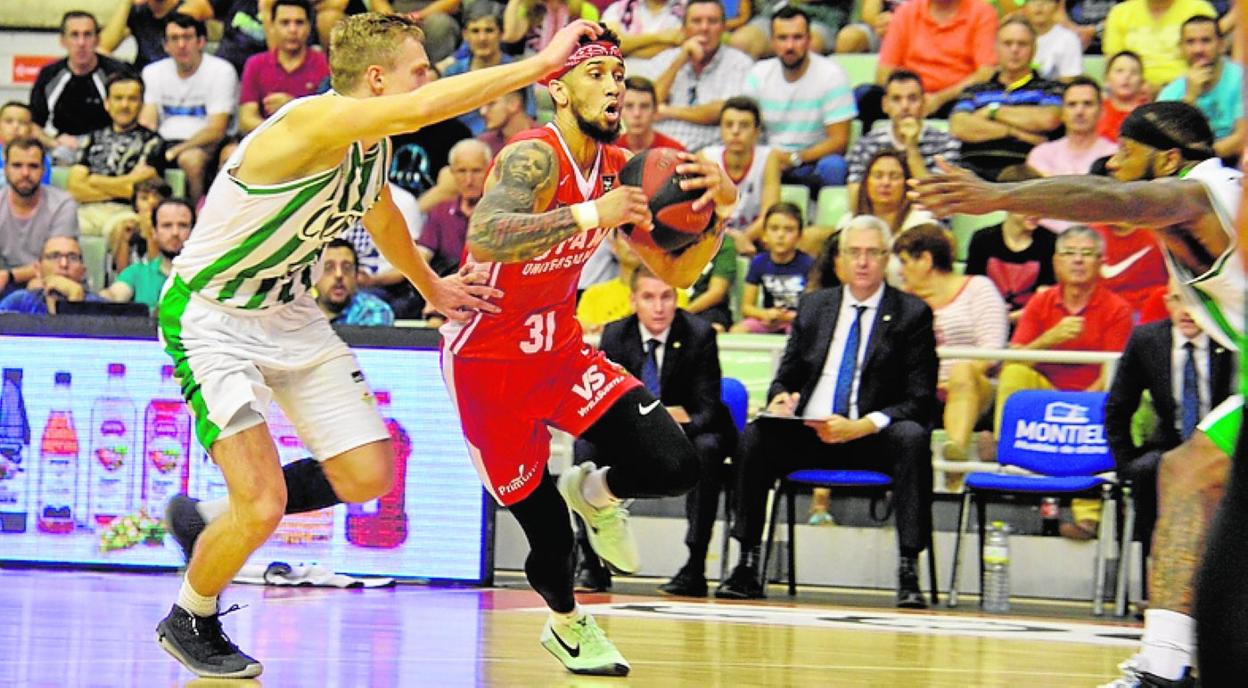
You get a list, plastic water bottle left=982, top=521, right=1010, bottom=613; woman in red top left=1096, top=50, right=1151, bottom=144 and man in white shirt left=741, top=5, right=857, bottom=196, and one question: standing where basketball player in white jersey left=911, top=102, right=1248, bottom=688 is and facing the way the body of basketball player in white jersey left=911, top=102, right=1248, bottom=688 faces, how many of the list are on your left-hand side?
0

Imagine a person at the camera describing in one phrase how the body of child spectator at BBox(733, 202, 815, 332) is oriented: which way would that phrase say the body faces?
toward the camera

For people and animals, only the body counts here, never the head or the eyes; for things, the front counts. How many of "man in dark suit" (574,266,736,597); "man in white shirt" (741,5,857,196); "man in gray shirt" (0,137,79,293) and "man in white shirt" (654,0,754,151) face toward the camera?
4

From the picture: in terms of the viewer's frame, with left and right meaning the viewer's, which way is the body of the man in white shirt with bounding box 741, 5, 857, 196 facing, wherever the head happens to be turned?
facing the viewer

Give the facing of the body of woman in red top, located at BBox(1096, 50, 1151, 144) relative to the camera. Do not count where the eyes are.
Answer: toward the camera

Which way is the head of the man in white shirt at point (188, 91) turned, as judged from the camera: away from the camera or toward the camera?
toward the camera

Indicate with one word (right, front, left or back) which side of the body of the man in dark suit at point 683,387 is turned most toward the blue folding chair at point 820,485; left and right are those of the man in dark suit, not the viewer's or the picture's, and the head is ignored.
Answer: left

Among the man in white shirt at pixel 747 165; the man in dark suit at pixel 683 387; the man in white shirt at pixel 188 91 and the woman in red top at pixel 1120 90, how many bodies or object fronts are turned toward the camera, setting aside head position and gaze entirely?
4

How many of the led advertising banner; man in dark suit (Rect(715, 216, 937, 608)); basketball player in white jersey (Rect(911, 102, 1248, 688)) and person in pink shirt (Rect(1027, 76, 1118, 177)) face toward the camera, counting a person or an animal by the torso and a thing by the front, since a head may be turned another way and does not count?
3

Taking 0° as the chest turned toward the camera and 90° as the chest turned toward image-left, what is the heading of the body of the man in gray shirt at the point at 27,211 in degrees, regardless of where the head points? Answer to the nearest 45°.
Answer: approximately 0°

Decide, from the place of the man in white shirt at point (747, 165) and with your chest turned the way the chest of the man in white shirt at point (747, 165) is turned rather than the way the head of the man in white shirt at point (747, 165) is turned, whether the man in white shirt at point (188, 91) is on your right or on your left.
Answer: on your right

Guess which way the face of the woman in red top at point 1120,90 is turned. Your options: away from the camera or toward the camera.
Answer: toward the camera

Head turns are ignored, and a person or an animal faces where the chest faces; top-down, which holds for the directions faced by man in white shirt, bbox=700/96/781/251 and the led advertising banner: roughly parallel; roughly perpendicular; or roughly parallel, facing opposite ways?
roughly parallel

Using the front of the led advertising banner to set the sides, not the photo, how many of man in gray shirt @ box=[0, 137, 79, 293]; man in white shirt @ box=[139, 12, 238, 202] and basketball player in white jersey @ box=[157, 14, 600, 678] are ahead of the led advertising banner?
1

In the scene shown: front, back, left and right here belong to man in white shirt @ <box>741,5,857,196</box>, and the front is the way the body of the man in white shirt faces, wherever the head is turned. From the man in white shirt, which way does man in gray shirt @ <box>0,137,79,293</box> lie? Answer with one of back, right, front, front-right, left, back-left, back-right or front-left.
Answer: right

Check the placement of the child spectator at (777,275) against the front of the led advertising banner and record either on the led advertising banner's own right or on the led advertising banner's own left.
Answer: on the led advertising banner's own left
